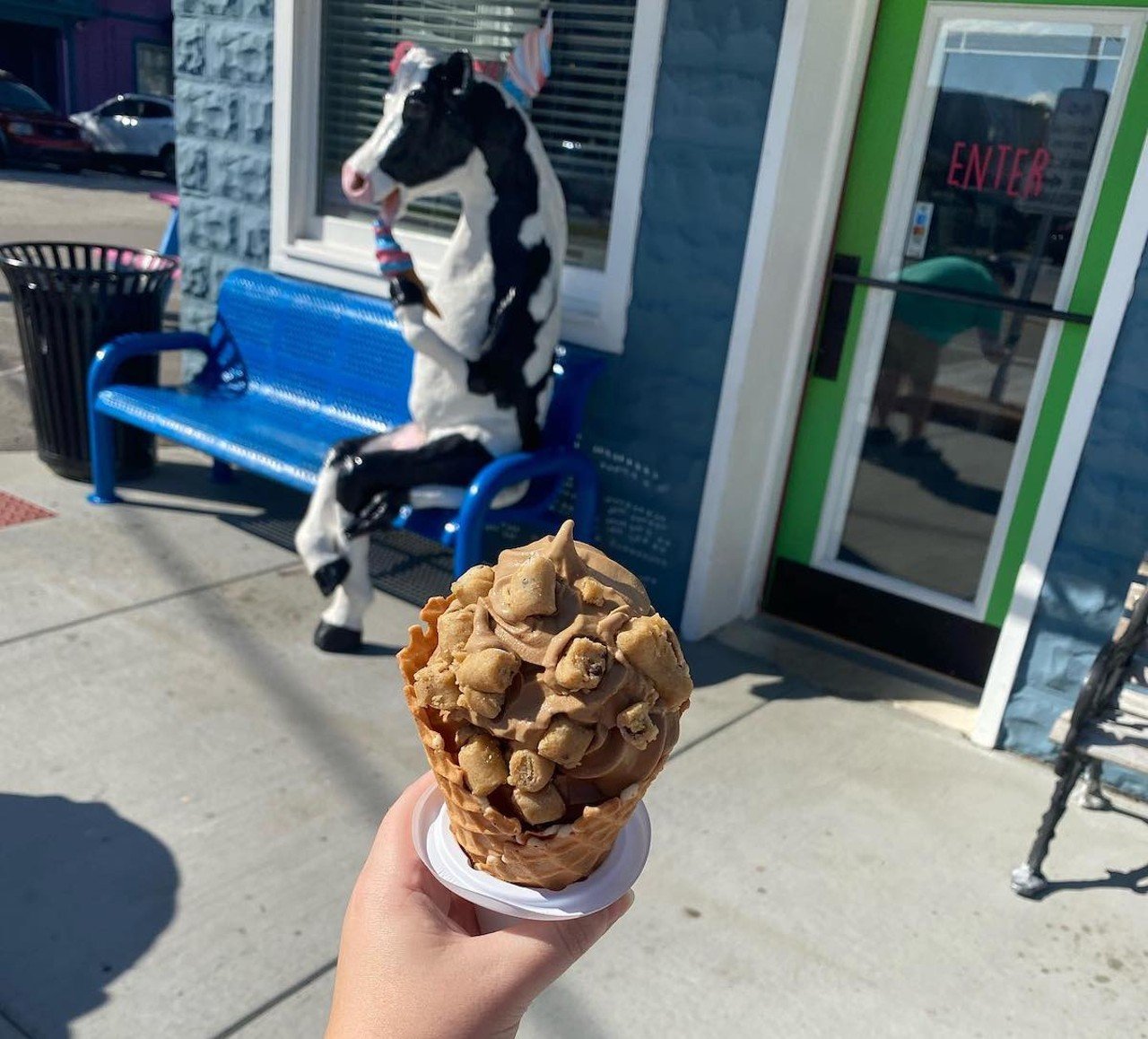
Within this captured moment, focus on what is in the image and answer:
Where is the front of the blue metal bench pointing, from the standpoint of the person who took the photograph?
facing the viewer and to the left of the viewer

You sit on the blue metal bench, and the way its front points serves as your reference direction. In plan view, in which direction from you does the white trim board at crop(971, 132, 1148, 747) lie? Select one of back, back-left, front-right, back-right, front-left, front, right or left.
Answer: left

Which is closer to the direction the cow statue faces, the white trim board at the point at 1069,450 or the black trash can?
the black trash can

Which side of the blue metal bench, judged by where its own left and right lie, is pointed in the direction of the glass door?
left

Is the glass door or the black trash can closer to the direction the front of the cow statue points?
the black trash can

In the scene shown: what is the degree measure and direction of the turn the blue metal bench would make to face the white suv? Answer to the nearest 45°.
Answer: approximately 135° to its right

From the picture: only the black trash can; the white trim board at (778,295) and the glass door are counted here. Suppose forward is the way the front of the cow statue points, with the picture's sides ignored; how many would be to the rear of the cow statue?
2

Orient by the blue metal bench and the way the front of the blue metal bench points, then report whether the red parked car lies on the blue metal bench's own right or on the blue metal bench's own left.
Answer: on the blue metal bench's own right

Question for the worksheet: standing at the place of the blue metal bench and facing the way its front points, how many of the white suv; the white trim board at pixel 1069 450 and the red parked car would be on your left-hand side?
1

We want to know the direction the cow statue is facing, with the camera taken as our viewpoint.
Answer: facing to the left of the viewer

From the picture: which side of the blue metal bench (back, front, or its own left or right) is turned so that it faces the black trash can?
right

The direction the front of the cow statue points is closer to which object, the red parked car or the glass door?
the red parked car
